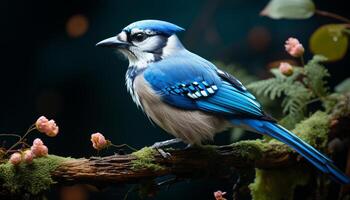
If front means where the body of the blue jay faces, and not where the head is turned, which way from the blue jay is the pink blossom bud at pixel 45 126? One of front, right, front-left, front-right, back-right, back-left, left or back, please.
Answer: front-left

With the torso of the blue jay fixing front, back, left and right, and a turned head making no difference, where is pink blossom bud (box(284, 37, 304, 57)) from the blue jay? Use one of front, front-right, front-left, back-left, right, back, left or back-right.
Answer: back-right

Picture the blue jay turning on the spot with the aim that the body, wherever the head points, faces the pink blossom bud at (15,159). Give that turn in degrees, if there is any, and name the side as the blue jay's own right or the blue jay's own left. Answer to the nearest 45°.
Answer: approximately 45° to the blue jay's own left

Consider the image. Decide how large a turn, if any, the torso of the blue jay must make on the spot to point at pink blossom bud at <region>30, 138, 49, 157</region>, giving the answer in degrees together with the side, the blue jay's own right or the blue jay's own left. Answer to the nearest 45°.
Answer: approximately 45° to the blue jay's own left

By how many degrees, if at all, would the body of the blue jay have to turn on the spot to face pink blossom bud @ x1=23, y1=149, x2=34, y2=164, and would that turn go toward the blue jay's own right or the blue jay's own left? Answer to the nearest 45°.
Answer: approximately 45° to the blue jay's own left

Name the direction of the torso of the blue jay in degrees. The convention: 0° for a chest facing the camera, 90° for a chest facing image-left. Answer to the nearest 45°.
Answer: approximately 90°
